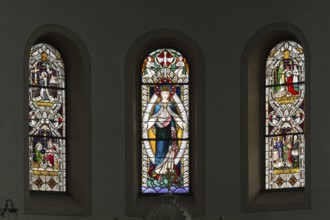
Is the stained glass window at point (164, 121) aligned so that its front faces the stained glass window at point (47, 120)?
no

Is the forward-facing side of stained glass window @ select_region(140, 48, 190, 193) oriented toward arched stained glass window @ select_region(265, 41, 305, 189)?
no

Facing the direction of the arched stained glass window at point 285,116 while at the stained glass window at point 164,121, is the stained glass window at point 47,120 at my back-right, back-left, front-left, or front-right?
back-right

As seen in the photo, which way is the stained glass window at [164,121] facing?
toward the camera
